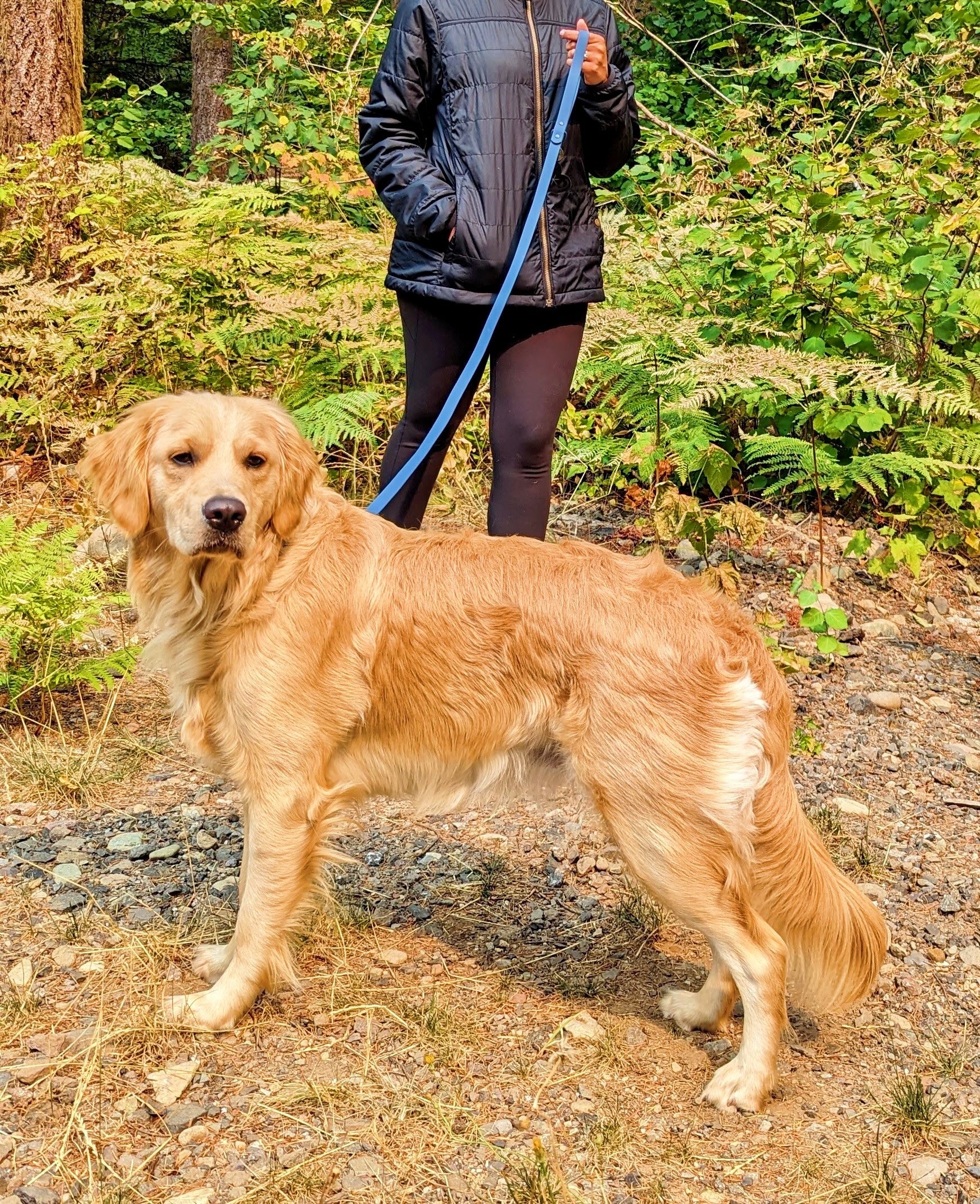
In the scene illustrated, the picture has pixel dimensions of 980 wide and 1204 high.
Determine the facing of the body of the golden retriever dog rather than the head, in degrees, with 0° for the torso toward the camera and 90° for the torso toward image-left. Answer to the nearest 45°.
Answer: approximately 90°

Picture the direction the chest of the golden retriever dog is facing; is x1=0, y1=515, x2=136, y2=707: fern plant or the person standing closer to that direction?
the fern plant

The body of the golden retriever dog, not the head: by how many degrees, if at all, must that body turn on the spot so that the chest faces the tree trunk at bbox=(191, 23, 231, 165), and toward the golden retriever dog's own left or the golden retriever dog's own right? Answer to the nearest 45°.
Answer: approximately 90° to the golden retriever dog's own right

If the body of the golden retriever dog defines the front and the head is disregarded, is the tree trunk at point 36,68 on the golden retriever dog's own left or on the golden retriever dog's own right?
on the golden retriever dog's own right

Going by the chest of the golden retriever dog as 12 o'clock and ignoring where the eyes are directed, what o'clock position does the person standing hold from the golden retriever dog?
The person standing is roughly at 3 o'clock from the golden retriever dog.

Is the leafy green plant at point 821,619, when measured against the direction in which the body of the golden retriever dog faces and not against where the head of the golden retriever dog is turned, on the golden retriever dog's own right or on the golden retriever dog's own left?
on the golden retriever dog's own right

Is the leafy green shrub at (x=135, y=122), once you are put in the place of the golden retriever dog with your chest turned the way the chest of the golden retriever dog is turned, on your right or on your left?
on your right
